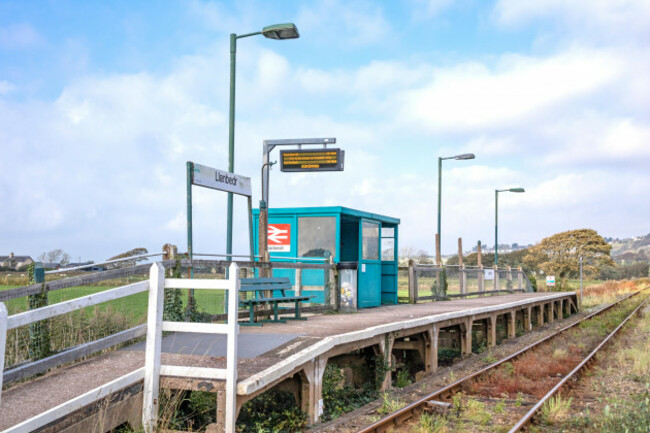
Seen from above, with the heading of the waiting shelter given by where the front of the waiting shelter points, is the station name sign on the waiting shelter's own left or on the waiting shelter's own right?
on the waiting shelter's own right

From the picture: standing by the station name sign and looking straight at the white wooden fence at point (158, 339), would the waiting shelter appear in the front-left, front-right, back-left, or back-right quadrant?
back-left

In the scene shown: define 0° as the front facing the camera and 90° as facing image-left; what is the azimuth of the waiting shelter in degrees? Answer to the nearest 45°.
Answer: approximately 315°

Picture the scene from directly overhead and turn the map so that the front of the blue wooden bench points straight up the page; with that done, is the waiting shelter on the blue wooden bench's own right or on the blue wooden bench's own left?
on the blue wooden bench's own left

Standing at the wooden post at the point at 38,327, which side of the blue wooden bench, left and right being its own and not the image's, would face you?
right

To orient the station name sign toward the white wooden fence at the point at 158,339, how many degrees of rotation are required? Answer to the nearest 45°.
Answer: approximately 45° to its right

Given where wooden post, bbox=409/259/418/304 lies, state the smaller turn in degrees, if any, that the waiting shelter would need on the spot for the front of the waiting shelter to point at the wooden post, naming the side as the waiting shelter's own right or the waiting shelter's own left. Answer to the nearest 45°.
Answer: approximately 90° to the waiting shelter's own left

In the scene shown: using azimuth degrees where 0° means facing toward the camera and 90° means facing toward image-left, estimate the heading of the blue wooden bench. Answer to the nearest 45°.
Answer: approximately 315°
